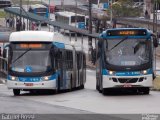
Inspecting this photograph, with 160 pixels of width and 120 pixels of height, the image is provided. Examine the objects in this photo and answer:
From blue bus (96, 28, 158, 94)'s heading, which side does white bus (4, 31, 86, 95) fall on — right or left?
on its right

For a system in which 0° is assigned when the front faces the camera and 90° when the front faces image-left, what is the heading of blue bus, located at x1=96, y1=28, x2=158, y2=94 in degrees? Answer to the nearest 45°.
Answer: approximately 0°
